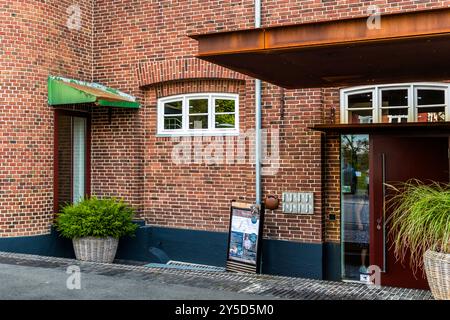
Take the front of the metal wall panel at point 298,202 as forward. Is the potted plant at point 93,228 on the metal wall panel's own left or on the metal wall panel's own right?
on the metal wall panel's own right

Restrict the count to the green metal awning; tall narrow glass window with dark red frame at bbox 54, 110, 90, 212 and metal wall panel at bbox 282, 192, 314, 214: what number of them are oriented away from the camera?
0

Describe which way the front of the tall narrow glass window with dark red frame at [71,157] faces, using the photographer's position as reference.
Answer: facing the viewer and to the right of the viewer

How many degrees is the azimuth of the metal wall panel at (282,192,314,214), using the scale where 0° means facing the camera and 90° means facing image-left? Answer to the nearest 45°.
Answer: approximately 0°

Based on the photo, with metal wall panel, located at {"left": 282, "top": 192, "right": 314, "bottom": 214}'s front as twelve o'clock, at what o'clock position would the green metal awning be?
The green metal awning is roughly at 3 o'clock from the metal wall panel.

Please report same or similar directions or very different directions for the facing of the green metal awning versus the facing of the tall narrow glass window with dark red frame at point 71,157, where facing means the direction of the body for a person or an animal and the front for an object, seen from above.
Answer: same or similar directions

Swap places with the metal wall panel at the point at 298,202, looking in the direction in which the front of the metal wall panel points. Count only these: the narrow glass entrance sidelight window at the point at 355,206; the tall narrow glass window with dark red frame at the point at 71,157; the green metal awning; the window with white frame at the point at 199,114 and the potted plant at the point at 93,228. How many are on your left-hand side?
1

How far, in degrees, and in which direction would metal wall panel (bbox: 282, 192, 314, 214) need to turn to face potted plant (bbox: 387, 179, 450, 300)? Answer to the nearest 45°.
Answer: approximately 45° to its left

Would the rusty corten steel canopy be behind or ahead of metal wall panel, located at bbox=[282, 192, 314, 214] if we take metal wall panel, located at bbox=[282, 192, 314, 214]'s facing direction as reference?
ahead

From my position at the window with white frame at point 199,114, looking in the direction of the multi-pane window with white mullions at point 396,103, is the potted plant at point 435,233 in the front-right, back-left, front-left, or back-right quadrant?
front-right

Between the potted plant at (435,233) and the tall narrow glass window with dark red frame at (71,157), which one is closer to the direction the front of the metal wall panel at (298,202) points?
the potted plant
